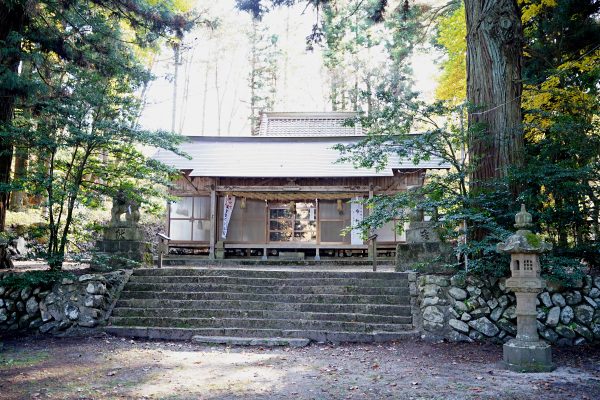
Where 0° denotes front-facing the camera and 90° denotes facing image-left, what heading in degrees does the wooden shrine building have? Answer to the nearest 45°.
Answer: approximately 0°

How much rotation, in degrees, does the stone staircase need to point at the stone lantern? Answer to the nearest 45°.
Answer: approximately 45° to its left

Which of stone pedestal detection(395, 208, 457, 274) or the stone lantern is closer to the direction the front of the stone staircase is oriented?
the stone lantern

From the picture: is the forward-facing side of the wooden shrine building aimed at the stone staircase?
yes

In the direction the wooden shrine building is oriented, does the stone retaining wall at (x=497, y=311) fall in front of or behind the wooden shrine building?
in front

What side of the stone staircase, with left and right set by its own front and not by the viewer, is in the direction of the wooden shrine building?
back

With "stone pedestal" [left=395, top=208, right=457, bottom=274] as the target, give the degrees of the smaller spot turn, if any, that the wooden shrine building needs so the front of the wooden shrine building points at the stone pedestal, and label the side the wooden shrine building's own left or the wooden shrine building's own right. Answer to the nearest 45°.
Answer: approximately 45° to the wooden shrine building's own left

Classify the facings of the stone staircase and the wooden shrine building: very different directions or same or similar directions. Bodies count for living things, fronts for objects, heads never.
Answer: same or similar directions

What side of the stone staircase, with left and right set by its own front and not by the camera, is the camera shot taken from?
front

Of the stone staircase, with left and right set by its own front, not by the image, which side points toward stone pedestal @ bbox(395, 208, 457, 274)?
left

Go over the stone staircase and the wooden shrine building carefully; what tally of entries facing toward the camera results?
2
